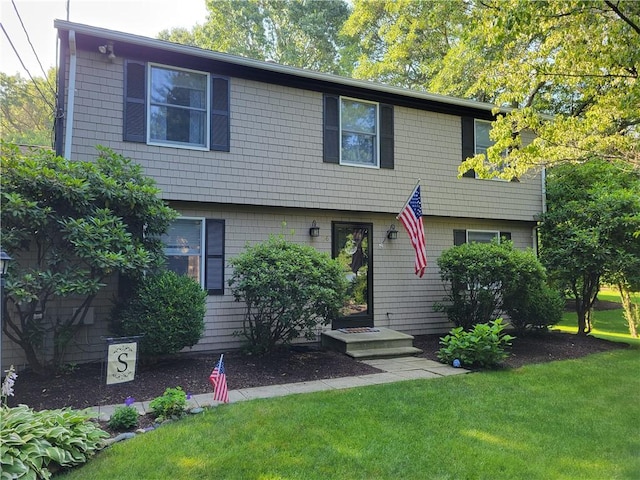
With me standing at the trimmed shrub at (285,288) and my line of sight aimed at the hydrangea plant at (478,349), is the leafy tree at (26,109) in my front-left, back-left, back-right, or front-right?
back-left

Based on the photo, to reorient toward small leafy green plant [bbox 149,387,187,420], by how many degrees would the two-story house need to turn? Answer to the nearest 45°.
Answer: approximately 45° to its right

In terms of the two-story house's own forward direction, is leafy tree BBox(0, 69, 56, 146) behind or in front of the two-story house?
behind

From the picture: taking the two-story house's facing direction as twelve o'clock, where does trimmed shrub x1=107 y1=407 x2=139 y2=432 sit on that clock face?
The trimmed shrub is roughly at 2 o'clock from the two-story house.

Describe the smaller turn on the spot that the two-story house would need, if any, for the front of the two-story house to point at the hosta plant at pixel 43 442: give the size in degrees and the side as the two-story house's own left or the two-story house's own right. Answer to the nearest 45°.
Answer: approximately 45° to the two-story house's own right

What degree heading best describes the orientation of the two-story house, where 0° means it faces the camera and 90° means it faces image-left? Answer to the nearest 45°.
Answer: approximately 315°

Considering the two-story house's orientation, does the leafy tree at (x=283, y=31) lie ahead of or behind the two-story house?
behind

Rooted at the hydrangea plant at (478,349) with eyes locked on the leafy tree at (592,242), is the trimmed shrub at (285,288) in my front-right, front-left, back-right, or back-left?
back-left

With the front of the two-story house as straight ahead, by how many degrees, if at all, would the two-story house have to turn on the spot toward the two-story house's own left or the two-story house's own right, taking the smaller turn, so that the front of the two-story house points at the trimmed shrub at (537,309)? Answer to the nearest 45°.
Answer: approximately 45° to the two-story house's own left

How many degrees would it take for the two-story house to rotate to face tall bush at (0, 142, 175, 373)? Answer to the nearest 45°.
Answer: approximately 90° to its right
